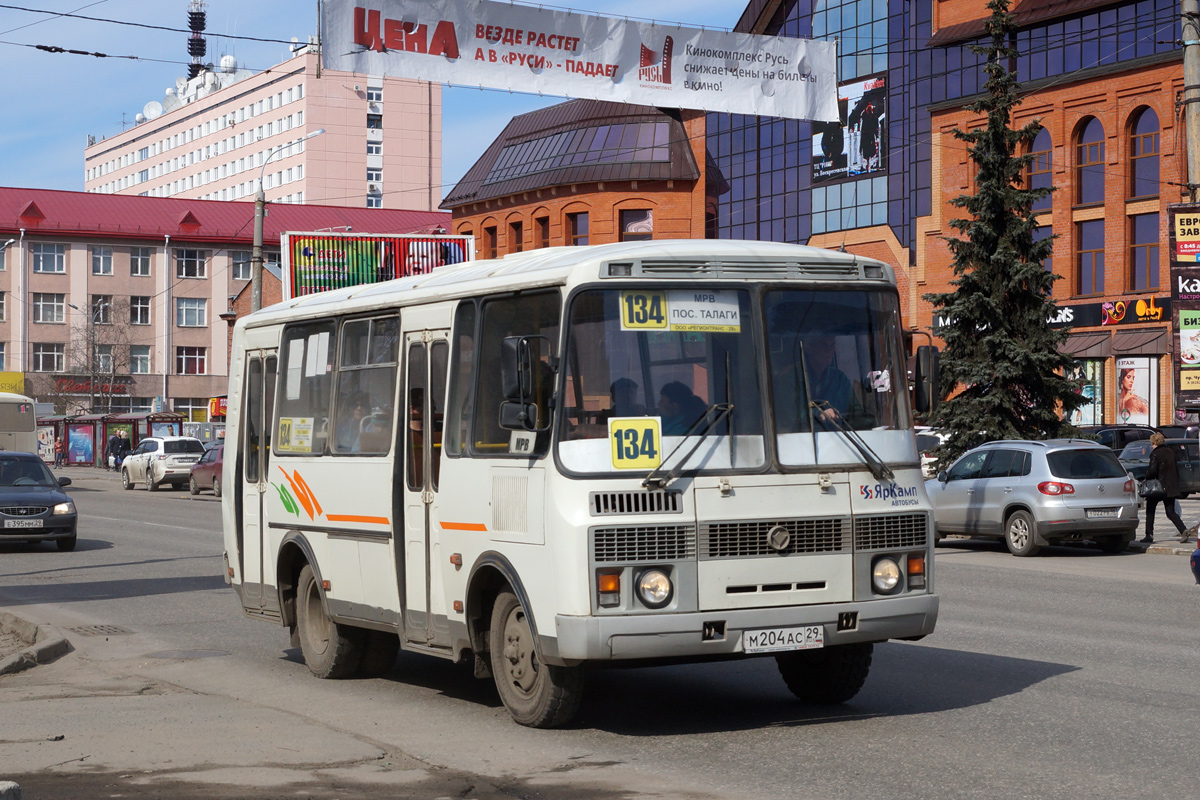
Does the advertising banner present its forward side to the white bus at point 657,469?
yes

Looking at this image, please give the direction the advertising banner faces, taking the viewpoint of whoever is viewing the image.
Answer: facing the viewer

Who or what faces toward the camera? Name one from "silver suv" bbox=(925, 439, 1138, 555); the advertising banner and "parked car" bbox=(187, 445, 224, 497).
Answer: the advertising banner

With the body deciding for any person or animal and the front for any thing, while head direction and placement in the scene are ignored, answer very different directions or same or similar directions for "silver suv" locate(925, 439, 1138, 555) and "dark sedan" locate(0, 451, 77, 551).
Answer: very different directions

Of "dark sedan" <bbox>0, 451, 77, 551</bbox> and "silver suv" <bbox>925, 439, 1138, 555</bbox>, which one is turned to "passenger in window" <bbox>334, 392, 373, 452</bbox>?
the dark sedan

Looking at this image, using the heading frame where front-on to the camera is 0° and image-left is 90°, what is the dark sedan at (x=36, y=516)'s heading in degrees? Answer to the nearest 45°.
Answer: approximately 0°

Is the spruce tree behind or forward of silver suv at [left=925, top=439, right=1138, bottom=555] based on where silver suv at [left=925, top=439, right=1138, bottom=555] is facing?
forward

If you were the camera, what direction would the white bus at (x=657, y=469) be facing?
facing the viewer and to the right of the viewer

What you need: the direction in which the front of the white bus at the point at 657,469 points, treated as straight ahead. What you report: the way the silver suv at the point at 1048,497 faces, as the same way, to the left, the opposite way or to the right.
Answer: the opposite way

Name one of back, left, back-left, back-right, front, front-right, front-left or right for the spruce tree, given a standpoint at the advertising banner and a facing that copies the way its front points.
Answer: back-left

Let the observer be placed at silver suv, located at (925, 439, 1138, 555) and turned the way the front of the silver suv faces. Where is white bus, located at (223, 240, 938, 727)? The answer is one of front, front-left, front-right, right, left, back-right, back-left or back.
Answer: back-left

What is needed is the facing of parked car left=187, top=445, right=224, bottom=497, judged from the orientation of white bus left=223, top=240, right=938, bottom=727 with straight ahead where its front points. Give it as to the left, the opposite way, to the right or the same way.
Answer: the opposite way

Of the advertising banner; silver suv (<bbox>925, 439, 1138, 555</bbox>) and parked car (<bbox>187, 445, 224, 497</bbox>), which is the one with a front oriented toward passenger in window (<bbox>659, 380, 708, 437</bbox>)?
the advertising banner
